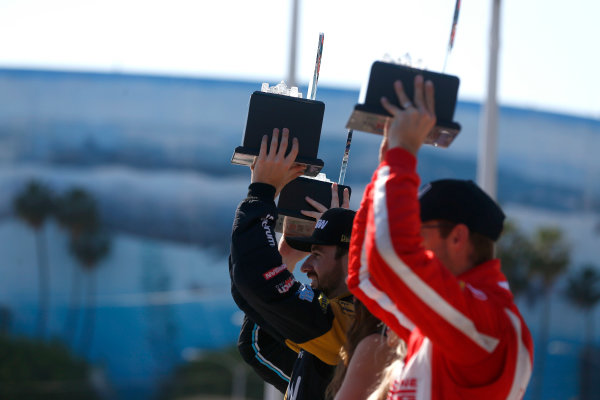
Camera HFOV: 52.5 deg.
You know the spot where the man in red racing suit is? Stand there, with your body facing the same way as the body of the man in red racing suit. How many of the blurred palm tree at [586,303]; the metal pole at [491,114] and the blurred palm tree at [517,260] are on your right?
3

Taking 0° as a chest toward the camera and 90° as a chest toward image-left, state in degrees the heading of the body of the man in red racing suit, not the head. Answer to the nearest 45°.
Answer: approximately 90°

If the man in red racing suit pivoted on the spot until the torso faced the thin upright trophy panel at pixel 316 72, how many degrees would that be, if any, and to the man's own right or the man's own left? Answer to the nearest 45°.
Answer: approximately 45° to the man's own right
